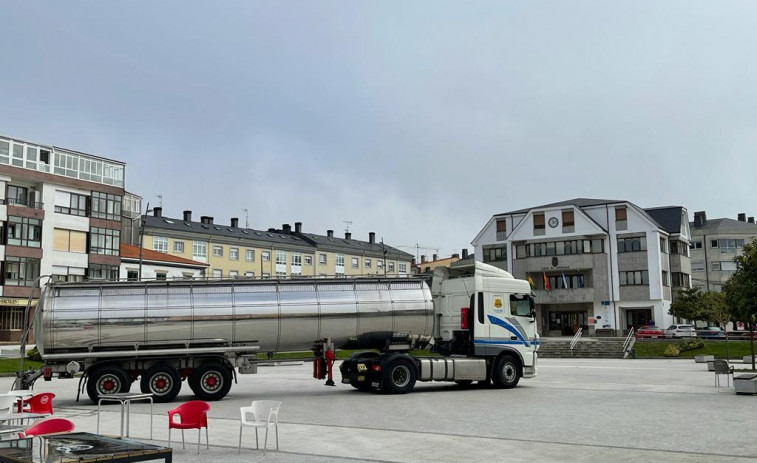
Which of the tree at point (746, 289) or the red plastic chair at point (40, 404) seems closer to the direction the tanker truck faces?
the tree

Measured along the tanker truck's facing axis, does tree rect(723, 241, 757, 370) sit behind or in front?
in front

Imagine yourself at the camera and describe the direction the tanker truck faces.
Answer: facing to the right of the viewer

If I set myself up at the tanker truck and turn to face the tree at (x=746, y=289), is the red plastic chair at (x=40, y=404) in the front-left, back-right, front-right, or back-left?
back-right

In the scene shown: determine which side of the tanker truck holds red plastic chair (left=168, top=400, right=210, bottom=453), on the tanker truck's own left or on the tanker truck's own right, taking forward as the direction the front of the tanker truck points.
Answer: on the tanker truck's own right
